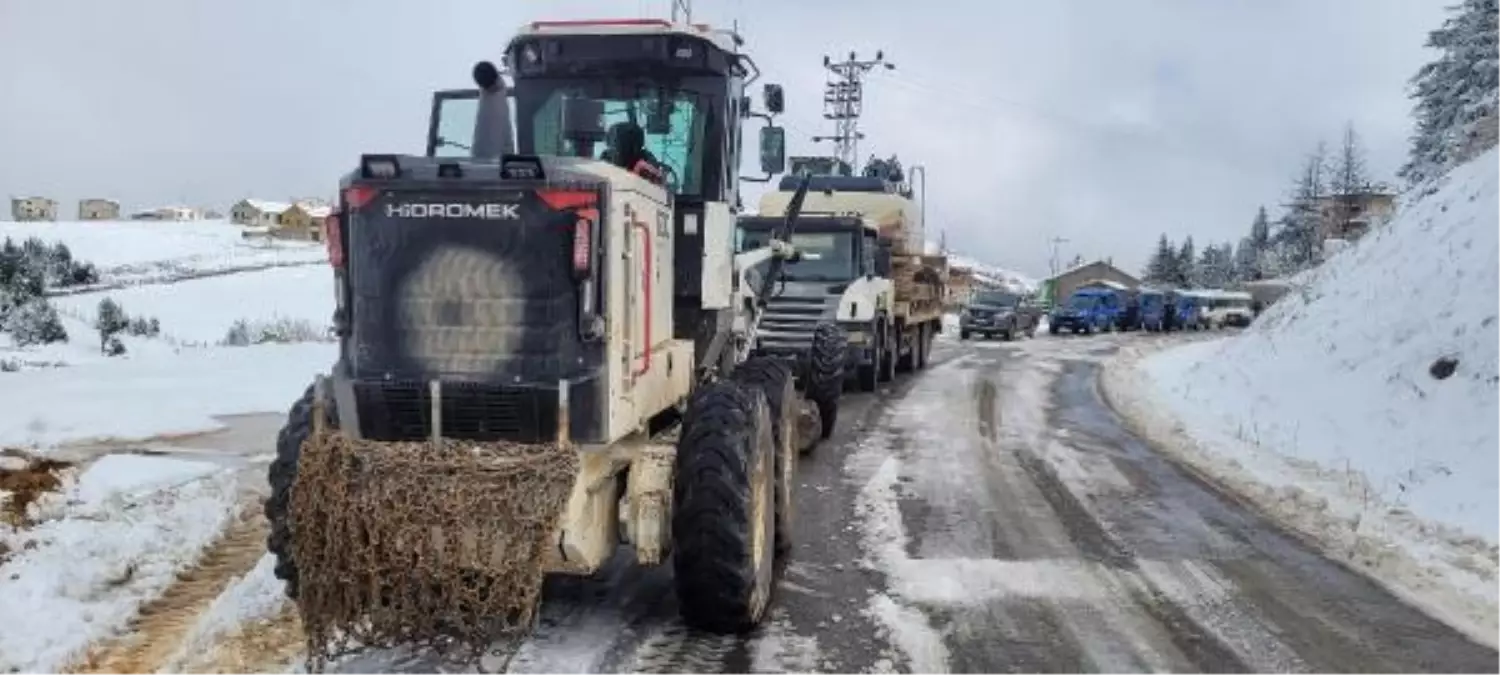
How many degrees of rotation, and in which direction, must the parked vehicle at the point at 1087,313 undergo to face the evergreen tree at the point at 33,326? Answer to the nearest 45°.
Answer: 0° — it already faces it

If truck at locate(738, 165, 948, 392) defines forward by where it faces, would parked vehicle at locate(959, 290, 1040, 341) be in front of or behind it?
behind

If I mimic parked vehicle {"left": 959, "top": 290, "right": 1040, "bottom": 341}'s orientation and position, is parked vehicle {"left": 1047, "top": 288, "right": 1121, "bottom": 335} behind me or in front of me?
behind

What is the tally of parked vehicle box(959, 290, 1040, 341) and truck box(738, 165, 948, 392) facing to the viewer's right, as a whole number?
0

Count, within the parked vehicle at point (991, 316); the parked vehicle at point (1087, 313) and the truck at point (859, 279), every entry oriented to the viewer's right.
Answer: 0

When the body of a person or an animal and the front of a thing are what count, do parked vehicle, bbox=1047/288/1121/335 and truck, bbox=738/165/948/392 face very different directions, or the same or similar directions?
same or similar directions

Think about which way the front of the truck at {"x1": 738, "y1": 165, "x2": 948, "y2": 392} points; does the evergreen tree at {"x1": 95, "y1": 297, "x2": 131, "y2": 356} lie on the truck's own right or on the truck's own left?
on the truck's own right

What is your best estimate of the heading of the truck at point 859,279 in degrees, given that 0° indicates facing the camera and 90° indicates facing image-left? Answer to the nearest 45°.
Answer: approximately 45°

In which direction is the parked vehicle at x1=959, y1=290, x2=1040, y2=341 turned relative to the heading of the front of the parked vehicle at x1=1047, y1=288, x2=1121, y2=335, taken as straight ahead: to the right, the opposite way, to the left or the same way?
the same way

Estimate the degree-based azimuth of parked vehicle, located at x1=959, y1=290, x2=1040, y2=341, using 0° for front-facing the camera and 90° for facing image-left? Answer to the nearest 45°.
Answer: approximately 45°

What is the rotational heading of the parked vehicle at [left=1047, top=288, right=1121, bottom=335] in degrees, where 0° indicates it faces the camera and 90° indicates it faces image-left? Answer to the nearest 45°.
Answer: approximately 45°

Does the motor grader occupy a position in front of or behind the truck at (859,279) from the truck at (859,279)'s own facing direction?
in front
